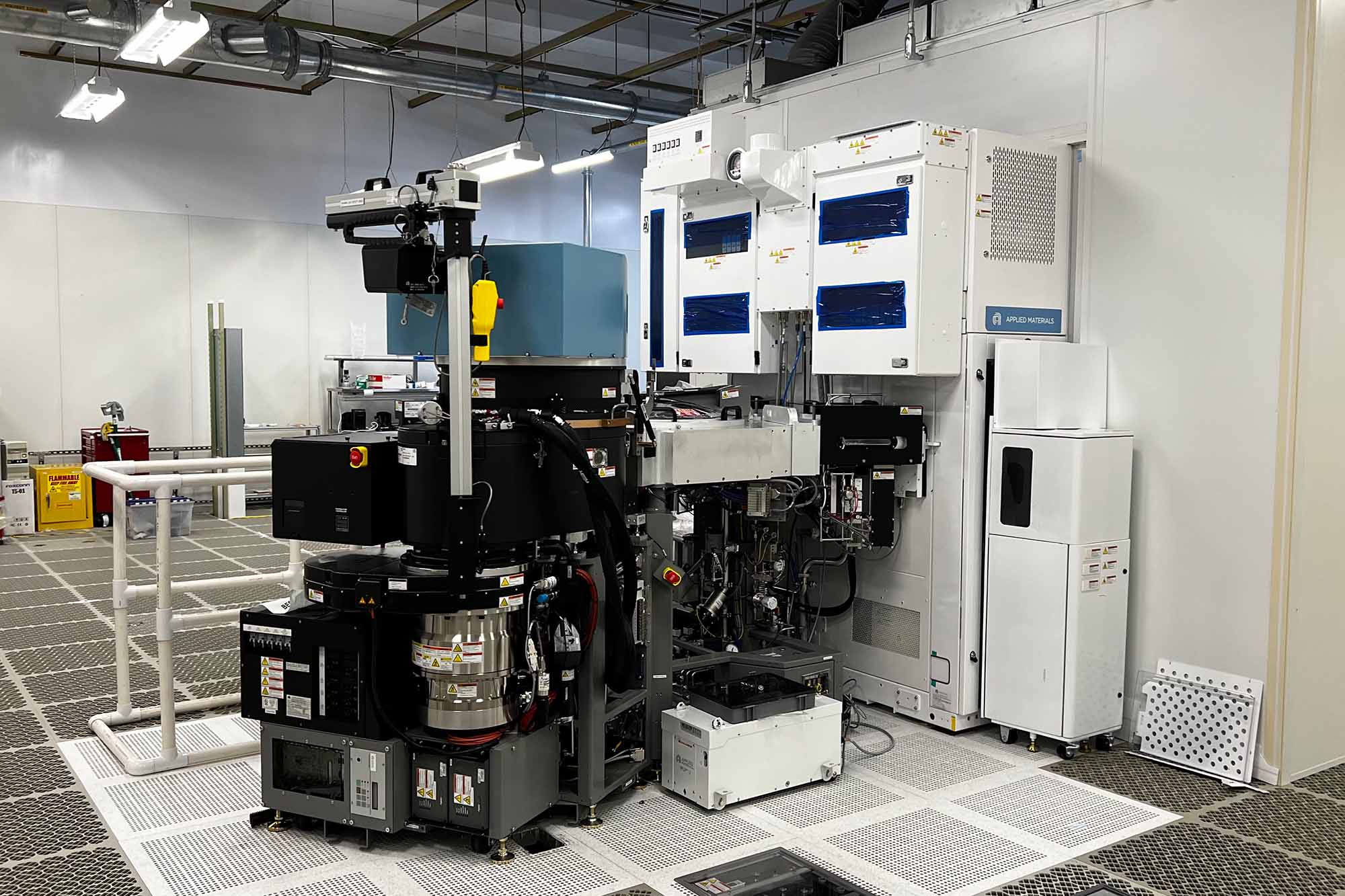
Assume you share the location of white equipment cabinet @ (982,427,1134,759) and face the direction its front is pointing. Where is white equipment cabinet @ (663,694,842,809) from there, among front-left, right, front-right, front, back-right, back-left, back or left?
front

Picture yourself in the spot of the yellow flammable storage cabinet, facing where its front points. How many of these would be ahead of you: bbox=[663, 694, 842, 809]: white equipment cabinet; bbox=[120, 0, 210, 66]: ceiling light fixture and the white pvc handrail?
3

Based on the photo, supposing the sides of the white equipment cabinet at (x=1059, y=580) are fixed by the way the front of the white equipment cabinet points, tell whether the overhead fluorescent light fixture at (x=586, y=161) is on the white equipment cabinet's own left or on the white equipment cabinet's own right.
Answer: on the white equipment cabinet's own right

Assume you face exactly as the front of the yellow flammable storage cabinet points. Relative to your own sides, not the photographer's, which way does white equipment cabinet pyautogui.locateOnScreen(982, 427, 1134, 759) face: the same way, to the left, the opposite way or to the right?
to the right

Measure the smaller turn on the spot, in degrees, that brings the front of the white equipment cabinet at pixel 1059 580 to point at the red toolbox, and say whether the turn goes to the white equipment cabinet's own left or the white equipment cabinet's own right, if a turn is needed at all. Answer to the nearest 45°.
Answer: approximately 45° to the white equipment cabinet's own right

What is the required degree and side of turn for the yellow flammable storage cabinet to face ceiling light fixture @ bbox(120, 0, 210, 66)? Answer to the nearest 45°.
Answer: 0° — it already faces it

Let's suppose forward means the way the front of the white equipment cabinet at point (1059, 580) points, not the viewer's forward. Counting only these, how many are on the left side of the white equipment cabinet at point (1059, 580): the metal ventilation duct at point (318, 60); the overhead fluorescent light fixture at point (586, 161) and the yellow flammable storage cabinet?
0

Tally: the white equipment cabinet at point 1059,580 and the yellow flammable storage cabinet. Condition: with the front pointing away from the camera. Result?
0

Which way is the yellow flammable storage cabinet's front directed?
toward the camera

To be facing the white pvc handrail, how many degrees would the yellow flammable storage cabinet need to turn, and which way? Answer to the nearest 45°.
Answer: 0° — it already faces it

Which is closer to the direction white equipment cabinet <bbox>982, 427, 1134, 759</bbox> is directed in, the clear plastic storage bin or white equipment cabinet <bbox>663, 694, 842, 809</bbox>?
the white equipment cabinet
